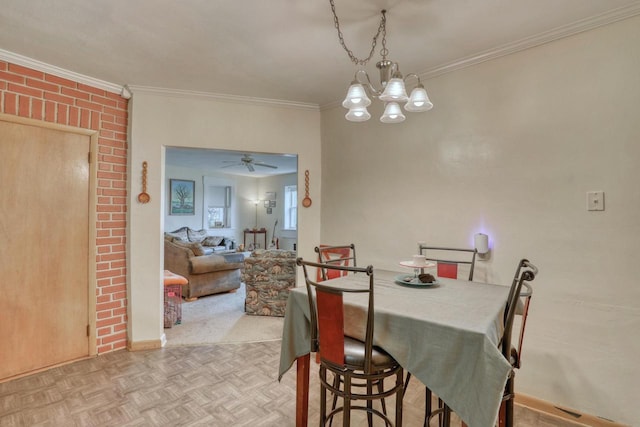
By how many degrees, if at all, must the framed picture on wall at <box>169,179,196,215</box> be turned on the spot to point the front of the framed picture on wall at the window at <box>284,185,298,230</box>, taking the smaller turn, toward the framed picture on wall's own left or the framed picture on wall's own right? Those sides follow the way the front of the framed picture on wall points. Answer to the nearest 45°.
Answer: approximately 90° to the framed picture on wall's own left

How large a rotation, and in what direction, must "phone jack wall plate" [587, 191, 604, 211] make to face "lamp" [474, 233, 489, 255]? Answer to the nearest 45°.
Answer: approximately 90° to its right

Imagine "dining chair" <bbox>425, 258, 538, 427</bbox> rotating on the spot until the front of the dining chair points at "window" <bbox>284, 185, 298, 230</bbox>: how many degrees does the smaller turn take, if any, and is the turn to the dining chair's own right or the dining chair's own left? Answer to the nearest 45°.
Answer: approximately 45° to the dining chair's own right

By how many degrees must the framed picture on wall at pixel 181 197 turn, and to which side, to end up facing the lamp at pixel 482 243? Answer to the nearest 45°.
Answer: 0° — it already faces it

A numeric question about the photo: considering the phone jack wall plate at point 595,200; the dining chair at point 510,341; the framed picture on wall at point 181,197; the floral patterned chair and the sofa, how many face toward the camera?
2

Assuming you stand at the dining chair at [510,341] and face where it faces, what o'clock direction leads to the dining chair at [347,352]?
the dining chair at [347,352] is roughly at 11 o'clock from the dining chair at [510,341].

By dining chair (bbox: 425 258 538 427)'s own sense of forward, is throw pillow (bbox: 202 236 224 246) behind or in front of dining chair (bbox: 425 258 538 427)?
in front

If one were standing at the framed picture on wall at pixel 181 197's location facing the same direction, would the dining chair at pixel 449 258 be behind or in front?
in front

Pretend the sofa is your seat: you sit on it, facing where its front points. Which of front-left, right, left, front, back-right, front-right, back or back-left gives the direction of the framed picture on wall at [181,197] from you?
front-left

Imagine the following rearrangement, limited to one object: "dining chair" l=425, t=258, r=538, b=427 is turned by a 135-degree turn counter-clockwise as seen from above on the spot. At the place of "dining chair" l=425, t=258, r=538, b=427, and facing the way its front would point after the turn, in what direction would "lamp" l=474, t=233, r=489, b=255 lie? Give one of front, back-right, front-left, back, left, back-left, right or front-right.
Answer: back-left

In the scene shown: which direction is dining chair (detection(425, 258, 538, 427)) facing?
to the viewer's left

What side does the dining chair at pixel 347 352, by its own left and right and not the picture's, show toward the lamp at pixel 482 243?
front
